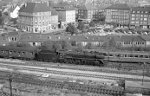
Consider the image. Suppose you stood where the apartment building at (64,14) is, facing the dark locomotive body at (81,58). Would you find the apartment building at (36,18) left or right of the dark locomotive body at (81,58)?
right

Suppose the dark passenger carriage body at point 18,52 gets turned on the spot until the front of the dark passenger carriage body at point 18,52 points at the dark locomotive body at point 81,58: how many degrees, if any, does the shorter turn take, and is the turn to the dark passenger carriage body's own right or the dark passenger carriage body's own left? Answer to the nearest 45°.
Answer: approximately 45° to the dark passenger carriage body's own right

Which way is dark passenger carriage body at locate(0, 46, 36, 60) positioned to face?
to the viewer's right

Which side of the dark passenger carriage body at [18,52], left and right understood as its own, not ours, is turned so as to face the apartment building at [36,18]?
left

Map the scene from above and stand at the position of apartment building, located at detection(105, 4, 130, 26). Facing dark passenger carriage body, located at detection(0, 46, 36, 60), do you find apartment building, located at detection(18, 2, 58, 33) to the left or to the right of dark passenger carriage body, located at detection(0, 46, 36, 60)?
right
